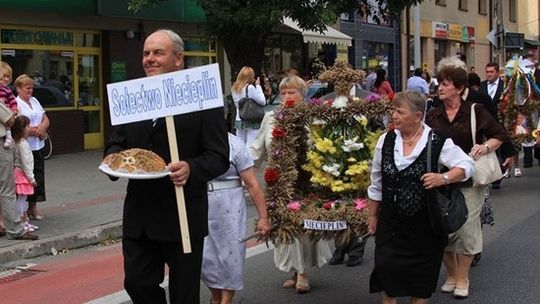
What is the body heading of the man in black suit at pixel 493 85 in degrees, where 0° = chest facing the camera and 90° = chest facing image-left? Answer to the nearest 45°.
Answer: approximately 45°

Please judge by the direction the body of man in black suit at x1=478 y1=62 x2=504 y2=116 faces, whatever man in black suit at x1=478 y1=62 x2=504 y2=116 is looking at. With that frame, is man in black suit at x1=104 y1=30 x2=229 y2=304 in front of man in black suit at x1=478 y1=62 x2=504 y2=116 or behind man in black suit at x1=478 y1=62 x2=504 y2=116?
in front

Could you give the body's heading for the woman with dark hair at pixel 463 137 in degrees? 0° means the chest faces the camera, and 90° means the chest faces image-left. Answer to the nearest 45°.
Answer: approximately 45°

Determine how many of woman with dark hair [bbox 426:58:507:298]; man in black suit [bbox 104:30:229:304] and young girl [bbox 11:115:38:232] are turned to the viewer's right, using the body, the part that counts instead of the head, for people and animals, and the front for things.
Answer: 1

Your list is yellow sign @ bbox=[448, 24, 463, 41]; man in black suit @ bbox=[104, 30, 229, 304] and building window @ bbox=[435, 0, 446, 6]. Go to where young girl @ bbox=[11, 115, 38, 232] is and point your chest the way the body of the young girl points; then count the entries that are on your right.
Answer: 1

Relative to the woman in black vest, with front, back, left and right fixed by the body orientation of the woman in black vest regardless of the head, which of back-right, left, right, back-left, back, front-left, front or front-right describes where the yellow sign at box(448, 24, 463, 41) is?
back-right

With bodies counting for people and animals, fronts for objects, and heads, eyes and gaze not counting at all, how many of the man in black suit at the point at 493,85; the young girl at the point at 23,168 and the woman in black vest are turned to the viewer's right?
1

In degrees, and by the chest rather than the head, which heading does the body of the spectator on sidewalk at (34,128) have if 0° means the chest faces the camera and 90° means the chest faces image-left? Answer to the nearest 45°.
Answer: approximately 315°

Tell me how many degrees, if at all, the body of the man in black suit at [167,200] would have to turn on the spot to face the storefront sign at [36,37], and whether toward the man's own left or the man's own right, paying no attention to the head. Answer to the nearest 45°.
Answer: approximately 135° to the man's own right

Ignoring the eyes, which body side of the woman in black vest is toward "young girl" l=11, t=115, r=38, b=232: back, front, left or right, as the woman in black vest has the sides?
right

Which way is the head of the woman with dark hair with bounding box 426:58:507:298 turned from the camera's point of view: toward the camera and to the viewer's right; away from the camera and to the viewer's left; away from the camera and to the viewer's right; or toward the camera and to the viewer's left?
toward the camera and to the viewer's left

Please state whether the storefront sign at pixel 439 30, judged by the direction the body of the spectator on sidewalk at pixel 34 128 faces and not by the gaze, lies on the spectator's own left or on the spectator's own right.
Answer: on the spectator's own left

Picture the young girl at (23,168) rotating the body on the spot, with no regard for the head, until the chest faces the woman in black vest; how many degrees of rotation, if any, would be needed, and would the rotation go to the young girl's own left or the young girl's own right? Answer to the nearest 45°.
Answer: approximately 45° to the young girl's own right
